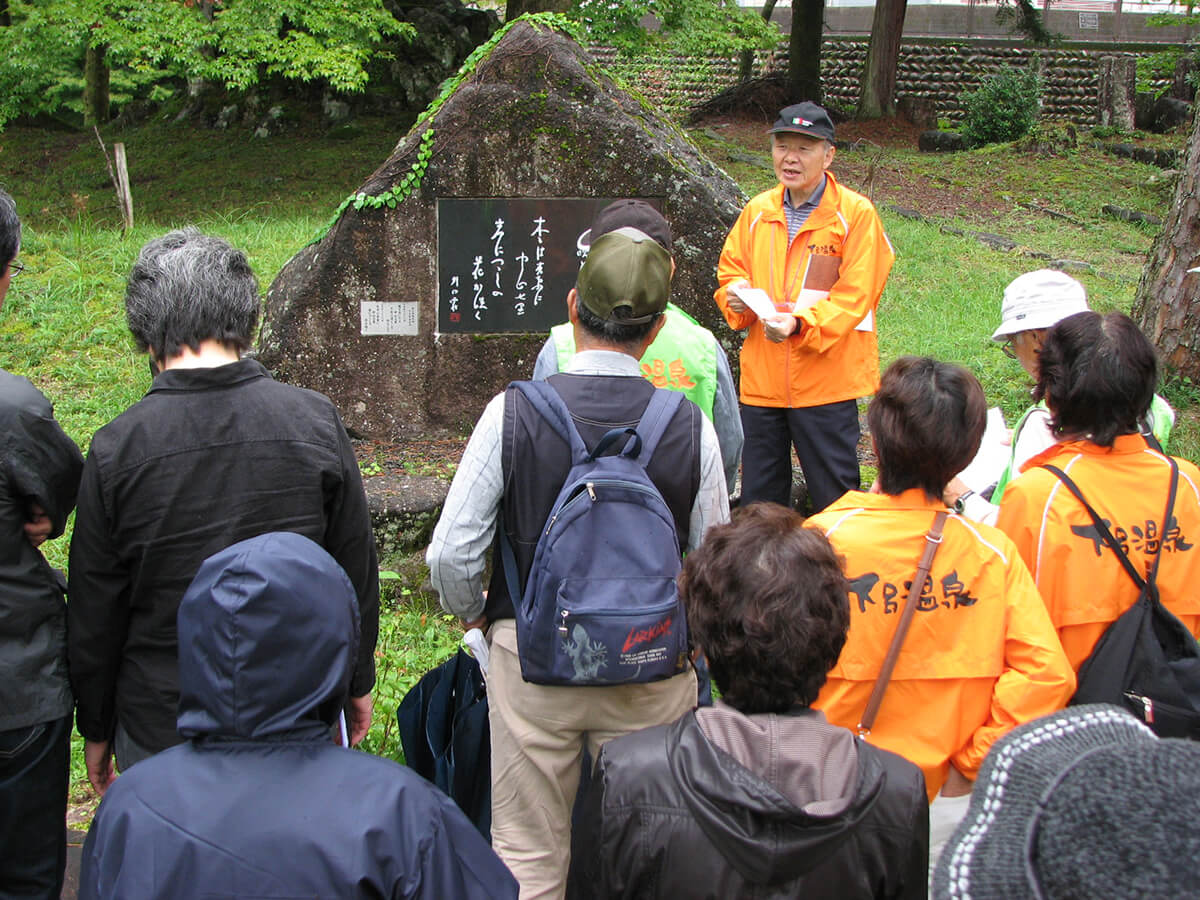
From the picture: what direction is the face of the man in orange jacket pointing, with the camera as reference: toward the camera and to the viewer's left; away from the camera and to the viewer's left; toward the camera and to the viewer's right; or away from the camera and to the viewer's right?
toward the camera and to the viewer's left

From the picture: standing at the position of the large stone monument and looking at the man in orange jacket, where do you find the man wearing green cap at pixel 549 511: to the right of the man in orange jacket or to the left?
right

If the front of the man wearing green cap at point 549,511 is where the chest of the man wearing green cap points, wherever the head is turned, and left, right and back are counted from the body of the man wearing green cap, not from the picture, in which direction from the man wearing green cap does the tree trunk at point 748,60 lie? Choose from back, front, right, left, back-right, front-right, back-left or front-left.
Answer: front

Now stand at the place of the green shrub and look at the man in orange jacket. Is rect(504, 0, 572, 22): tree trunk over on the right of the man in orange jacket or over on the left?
right

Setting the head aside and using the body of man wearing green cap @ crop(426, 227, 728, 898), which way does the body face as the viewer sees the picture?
away from the camera

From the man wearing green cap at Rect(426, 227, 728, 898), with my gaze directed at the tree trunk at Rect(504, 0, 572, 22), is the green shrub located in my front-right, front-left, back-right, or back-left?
front-right

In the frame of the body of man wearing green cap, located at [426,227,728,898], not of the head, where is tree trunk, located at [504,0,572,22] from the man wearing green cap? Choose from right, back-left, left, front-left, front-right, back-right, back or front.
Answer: front

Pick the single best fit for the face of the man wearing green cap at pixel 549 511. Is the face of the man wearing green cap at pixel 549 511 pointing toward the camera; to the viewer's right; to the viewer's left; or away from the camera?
away from the camera

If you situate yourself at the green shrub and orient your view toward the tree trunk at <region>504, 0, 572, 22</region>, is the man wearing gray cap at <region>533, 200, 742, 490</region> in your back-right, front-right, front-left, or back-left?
front-left

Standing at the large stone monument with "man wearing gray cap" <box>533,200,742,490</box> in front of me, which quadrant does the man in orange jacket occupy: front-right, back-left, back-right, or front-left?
front-left

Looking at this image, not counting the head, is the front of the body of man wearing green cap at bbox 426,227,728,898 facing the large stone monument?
yes
